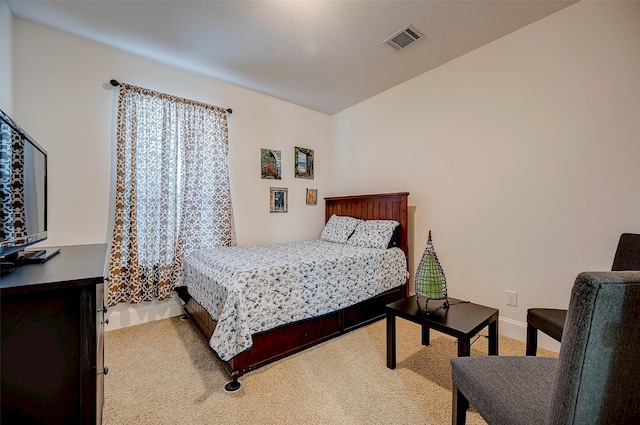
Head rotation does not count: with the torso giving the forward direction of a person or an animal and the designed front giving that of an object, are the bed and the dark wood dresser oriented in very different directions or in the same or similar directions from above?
very different directions

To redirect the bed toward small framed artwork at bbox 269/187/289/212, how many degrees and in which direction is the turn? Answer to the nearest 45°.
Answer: approximately 135° to its right

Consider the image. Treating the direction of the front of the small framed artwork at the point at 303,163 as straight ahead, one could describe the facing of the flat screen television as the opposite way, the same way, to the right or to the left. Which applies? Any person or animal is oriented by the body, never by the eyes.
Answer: to the left

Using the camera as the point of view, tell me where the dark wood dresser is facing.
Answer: facing to the right of the viewer

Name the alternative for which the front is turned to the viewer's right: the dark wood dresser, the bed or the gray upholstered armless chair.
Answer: the dark wood dresser

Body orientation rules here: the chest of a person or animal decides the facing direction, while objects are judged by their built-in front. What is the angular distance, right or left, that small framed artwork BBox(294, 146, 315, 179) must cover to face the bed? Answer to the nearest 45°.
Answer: approximately 45° to its right

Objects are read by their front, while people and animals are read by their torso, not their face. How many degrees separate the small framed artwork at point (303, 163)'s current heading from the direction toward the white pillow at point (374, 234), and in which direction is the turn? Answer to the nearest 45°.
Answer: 0° — it already faces it

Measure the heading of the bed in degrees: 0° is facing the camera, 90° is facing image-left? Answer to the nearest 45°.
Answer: approximately 45°

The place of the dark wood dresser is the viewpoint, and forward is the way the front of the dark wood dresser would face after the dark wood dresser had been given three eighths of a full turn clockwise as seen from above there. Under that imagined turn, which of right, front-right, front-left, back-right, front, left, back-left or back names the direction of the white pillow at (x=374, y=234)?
back-left

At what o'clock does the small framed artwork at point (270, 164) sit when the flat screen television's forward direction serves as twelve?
The small framed artwork is roughly at 11 o'clock from the flat screen television.

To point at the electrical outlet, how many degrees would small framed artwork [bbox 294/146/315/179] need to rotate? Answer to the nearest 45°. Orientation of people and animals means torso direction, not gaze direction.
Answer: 0° — it already faces it

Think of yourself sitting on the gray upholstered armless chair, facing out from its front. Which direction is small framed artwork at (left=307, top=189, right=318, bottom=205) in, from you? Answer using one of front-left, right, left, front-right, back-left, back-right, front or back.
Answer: front

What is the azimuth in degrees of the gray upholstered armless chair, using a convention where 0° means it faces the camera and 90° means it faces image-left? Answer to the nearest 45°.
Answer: approximately 135°

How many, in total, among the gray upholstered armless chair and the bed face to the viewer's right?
0

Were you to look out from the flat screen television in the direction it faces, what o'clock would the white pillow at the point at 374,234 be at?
The white pillow is roughly at 12 o'clock from the flat screen television.

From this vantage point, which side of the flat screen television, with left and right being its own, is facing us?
right

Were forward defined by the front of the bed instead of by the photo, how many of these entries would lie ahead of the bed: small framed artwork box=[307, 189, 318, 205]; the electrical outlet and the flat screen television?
1

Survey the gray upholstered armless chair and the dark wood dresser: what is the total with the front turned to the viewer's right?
1
